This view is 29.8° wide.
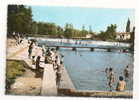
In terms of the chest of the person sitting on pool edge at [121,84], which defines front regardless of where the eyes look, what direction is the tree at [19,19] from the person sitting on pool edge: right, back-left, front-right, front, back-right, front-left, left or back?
left

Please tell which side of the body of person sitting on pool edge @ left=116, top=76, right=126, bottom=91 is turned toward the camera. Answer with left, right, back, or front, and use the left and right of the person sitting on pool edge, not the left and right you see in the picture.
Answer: back
